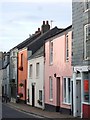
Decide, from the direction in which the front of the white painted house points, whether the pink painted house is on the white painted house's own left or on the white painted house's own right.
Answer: on the white painted house's own left

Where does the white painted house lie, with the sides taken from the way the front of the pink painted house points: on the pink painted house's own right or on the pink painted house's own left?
on the pink painted house's own right

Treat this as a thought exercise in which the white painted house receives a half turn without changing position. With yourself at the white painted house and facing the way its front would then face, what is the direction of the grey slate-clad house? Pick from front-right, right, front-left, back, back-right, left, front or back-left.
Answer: back-right

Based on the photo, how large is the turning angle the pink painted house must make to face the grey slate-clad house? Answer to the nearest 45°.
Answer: approximately 45° to its left

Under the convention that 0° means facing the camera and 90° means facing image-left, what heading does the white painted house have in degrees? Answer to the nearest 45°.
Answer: approximately 45°

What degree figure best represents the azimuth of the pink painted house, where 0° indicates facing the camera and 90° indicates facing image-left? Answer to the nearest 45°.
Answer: approximately 45°
